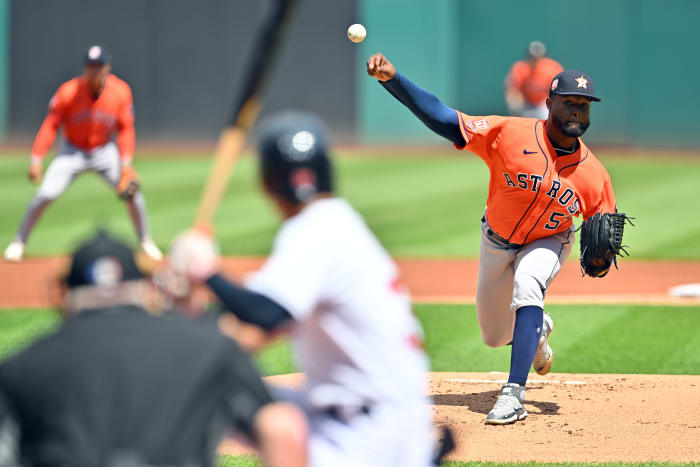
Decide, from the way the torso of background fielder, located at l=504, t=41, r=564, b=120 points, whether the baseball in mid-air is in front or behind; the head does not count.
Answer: in front

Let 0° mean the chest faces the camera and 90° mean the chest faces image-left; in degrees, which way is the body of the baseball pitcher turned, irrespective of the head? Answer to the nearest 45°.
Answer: approximately 0°

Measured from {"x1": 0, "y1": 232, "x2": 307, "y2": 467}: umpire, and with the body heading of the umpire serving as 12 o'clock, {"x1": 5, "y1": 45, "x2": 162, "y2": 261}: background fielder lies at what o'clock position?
The background fielder is roughly at 12 o'clock from the umpire.

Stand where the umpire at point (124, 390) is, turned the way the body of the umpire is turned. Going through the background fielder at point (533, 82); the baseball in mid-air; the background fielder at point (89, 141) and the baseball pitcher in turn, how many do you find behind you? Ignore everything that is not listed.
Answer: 0

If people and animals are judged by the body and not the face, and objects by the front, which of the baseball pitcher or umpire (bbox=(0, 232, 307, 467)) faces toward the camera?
the baseball pitcher

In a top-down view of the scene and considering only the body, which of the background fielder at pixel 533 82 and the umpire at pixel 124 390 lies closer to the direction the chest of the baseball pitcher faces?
the umpire

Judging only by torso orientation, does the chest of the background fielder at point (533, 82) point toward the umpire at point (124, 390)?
yes

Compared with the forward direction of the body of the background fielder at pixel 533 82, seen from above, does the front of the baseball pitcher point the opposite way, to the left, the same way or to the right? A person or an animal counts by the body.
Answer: the same way

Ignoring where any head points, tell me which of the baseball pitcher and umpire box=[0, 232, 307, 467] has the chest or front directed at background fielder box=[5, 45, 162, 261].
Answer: the umpire

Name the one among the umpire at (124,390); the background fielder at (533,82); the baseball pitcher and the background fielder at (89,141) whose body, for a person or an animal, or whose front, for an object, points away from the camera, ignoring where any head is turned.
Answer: the umpire

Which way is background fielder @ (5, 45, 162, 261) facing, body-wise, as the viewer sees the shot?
toward the camera

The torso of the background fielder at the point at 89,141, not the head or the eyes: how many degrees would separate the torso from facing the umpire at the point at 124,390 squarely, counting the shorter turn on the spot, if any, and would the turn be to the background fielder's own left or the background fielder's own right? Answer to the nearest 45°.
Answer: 0° — they already face them

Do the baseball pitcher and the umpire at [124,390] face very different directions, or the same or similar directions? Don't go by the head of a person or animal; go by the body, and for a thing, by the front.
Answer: very different directions

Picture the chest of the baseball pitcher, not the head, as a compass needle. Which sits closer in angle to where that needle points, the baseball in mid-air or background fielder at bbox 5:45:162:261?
the baseball in mid-air

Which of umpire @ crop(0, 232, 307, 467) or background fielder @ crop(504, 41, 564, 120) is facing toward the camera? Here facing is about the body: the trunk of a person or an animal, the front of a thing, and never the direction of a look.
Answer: the background fielder

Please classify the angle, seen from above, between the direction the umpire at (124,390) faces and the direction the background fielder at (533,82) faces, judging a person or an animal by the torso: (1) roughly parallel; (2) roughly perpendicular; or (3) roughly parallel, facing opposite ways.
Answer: roughly parallel, facing opposite ways

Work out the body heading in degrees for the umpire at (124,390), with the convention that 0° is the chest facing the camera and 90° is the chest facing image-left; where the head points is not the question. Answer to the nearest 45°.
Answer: approximately 180°
